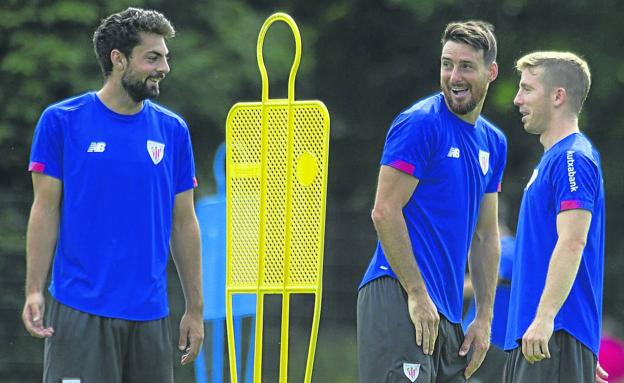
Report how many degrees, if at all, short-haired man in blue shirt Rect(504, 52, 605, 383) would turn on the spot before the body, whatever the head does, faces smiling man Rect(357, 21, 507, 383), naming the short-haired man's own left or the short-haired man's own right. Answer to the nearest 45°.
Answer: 0° — they already face them

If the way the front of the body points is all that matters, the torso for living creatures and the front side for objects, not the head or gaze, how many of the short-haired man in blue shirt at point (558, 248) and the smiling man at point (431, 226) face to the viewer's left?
1

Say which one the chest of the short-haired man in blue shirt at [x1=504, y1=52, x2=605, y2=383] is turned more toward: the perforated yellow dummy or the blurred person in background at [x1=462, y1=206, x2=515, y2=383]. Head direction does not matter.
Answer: the perforated yellow dummy

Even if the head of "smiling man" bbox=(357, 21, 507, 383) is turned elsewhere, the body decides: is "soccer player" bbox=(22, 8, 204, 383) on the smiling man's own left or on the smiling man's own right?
on the smiling man's own right

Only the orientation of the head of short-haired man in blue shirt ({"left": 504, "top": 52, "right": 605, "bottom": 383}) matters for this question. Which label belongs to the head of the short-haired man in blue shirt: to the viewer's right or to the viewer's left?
to the viewer's left

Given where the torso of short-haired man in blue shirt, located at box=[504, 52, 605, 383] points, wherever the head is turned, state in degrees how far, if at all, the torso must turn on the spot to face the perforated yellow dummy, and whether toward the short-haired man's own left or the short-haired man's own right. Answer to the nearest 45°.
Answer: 0° — they already face it

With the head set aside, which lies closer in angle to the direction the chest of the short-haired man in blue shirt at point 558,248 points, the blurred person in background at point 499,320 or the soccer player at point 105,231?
the soccer player

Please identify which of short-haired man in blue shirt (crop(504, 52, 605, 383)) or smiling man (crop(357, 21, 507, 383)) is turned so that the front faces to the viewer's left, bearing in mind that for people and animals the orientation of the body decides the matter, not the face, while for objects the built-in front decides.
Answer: the short-haired man in blue shirt

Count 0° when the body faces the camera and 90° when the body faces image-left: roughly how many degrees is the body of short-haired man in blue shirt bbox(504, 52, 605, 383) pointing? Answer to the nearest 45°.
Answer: approximately 90°

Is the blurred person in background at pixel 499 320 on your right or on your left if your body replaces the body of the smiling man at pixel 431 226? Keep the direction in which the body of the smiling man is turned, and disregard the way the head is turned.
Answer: on your left
